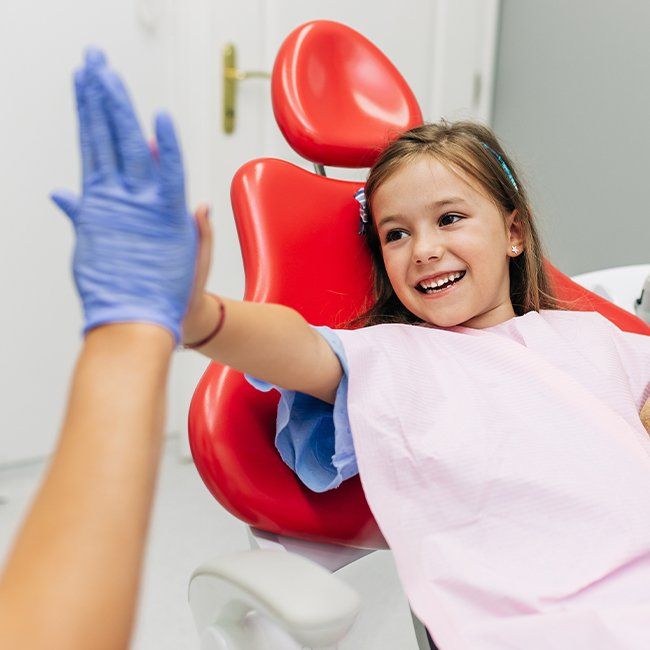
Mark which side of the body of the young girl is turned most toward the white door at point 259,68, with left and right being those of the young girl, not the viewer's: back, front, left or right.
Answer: back

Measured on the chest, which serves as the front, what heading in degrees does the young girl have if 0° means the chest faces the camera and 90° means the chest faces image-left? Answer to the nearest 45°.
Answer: approximately 0°

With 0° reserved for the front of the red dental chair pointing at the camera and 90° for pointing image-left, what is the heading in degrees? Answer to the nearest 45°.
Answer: approximately 315°
